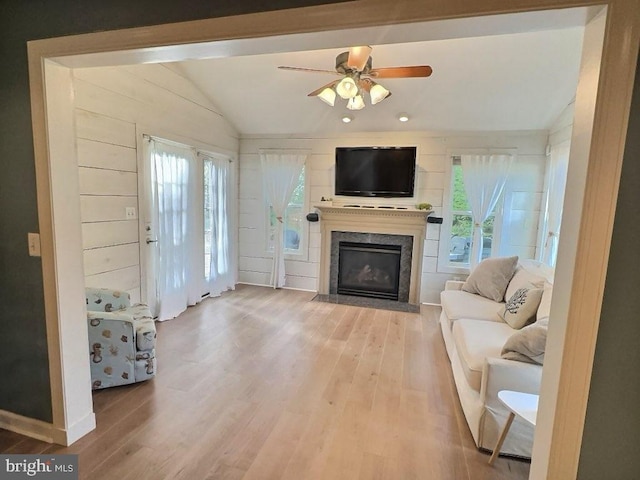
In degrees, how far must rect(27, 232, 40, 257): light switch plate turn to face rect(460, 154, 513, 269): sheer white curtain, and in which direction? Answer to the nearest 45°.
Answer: approximately 90° to its left

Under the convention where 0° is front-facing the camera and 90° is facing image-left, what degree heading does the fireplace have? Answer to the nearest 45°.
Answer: approximately 0°

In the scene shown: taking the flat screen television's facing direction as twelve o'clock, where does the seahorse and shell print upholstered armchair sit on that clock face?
The seahorse and shell print upholstered armchair is roughly at 1 o'clock from the flat screen television.

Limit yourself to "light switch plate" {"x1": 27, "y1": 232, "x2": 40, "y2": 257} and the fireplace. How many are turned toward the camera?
2

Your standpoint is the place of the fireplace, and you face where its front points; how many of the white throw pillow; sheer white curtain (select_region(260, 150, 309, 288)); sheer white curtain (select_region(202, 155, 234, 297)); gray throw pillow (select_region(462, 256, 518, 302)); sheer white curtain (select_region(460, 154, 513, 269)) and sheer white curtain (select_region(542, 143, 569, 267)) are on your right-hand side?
2

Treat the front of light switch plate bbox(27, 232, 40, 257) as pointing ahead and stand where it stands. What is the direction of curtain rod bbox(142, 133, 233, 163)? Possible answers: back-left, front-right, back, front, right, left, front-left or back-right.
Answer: back-left

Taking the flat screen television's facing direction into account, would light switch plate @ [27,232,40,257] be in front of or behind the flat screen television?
in front

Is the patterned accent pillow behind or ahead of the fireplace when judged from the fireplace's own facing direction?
ahead

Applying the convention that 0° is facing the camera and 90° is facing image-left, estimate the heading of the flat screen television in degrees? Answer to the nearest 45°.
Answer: approximately 0°
